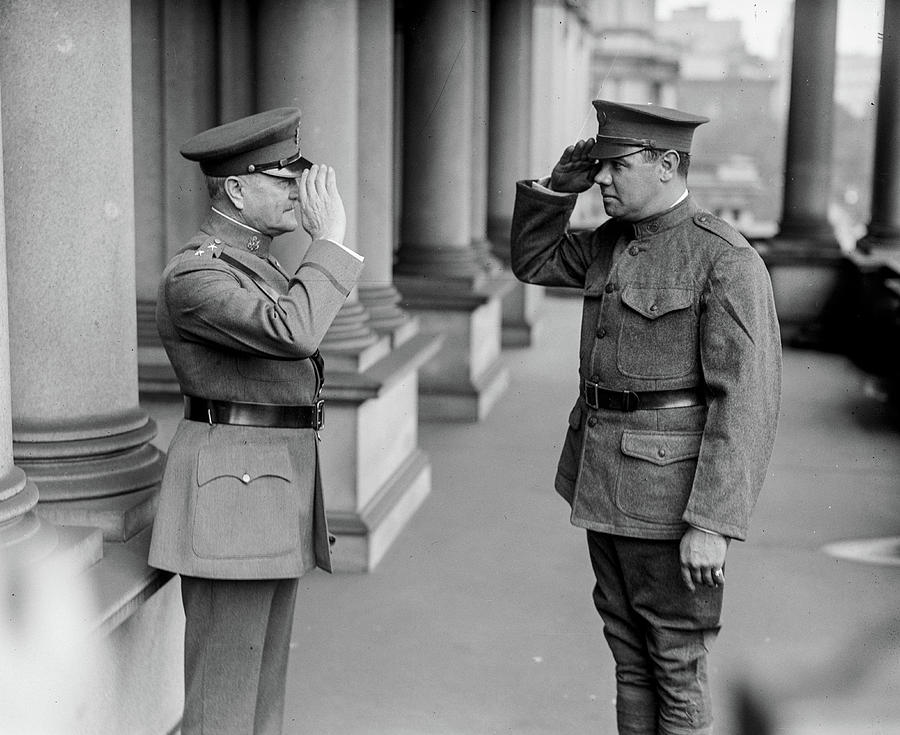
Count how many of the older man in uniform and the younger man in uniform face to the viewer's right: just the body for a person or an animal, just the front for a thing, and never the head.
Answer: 1

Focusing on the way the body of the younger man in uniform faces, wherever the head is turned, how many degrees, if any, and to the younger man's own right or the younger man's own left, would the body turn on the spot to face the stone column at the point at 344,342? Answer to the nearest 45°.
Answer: approximately 90° to the younger man's own right

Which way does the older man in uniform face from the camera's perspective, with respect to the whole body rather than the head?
to the viewer's right

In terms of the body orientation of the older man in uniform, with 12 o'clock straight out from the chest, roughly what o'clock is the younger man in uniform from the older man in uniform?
The younger man in uniform is roughly at 12 o'clock from the older man in uniform.

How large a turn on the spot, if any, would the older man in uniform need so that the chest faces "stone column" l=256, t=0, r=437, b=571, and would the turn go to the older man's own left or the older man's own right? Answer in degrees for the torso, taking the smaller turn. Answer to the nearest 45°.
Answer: approximately 90° to the older man's own left

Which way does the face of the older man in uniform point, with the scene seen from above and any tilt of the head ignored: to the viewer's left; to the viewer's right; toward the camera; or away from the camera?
to the viewer's right

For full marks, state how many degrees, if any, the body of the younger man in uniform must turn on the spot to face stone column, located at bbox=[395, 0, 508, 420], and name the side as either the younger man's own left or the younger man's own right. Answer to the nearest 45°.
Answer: approximately 135° to the younger man's own right

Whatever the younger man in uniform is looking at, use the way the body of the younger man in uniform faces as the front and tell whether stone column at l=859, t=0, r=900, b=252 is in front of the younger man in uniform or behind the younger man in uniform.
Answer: behind

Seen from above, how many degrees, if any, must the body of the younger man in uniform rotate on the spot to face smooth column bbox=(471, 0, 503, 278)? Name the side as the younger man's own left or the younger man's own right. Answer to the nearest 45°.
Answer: approximately 135° to the younger man's own right

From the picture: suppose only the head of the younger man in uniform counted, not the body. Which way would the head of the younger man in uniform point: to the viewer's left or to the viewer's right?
to the viewer's left

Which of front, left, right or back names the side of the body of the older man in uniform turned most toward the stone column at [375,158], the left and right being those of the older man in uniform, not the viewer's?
left

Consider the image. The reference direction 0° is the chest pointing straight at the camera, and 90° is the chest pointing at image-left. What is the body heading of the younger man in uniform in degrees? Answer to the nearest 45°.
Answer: approximately 45°
